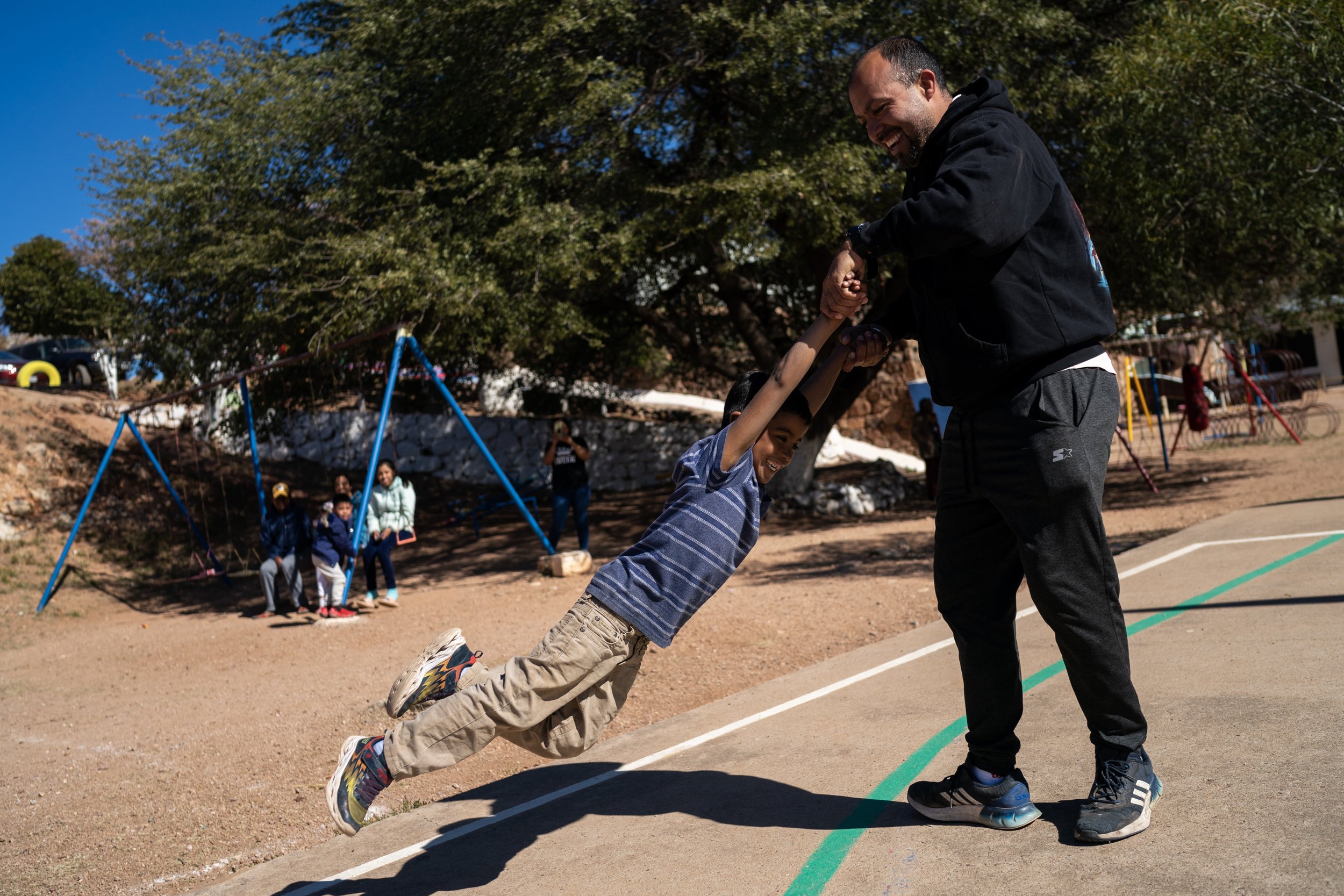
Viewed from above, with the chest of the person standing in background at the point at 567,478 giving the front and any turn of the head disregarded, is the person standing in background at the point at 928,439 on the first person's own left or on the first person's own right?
on the first person's own left

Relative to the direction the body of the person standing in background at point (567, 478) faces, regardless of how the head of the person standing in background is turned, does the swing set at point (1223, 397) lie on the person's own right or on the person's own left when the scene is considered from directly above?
on the person's own left

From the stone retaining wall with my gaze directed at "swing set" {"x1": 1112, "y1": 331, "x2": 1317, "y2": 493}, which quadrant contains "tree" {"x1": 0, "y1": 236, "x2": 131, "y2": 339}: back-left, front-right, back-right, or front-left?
back-left

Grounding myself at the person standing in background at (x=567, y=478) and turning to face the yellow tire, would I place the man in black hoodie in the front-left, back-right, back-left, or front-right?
back-left

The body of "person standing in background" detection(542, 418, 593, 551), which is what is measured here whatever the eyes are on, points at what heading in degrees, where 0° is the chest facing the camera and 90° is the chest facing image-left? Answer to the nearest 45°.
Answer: approximately 0°

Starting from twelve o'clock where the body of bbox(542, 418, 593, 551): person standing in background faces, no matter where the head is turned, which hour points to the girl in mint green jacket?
The girl in mint green jacket is roughly at 2 o'clock from the person standing in background.

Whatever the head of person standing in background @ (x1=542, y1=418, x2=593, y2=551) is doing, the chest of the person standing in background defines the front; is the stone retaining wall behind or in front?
behind
